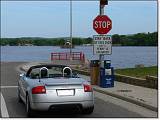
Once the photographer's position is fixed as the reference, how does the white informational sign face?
facing the viewer

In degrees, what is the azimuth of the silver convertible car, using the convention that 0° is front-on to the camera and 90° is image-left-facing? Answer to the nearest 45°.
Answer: approximately 135°

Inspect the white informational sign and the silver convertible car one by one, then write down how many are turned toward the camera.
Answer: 1

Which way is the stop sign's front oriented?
toward the camera

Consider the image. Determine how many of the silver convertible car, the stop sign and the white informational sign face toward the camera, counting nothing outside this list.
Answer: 2

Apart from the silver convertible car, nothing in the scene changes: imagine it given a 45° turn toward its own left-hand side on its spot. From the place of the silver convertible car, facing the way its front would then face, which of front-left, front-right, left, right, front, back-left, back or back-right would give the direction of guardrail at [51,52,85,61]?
right

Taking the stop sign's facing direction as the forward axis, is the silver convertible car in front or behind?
in front

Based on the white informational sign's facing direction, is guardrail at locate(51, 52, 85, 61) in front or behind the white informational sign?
behind

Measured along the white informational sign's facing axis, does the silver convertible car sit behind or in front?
in front

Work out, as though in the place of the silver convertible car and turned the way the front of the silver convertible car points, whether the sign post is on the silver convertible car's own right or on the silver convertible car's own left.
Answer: on the silver convertible car's own right

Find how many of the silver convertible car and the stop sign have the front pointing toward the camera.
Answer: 1
